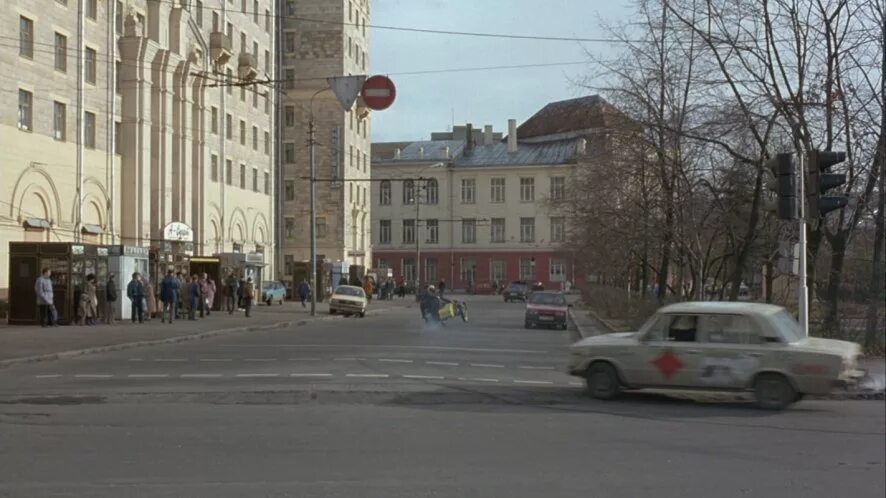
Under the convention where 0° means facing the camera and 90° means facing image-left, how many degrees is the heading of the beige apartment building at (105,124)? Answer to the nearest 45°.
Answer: approximately 315°

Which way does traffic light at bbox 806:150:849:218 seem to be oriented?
to the viewer's right

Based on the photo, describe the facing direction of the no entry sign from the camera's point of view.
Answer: facing the viewer

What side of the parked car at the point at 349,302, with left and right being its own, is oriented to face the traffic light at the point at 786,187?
front

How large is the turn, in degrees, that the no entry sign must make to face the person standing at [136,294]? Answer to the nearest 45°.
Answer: approximately 135° to its right

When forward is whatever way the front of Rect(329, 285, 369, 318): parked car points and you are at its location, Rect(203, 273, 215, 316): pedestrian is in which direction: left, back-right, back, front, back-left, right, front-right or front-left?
front-right
